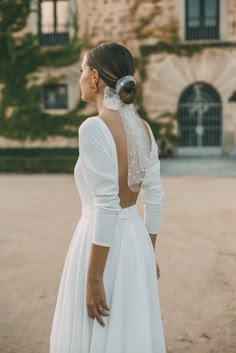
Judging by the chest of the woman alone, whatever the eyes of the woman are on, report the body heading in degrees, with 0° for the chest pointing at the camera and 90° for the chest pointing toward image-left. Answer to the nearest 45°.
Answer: approximately 135°

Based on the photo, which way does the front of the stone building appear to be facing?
toward the camera

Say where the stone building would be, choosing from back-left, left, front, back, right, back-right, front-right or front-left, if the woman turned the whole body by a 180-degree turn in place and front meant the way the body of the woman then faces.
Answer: back-left
